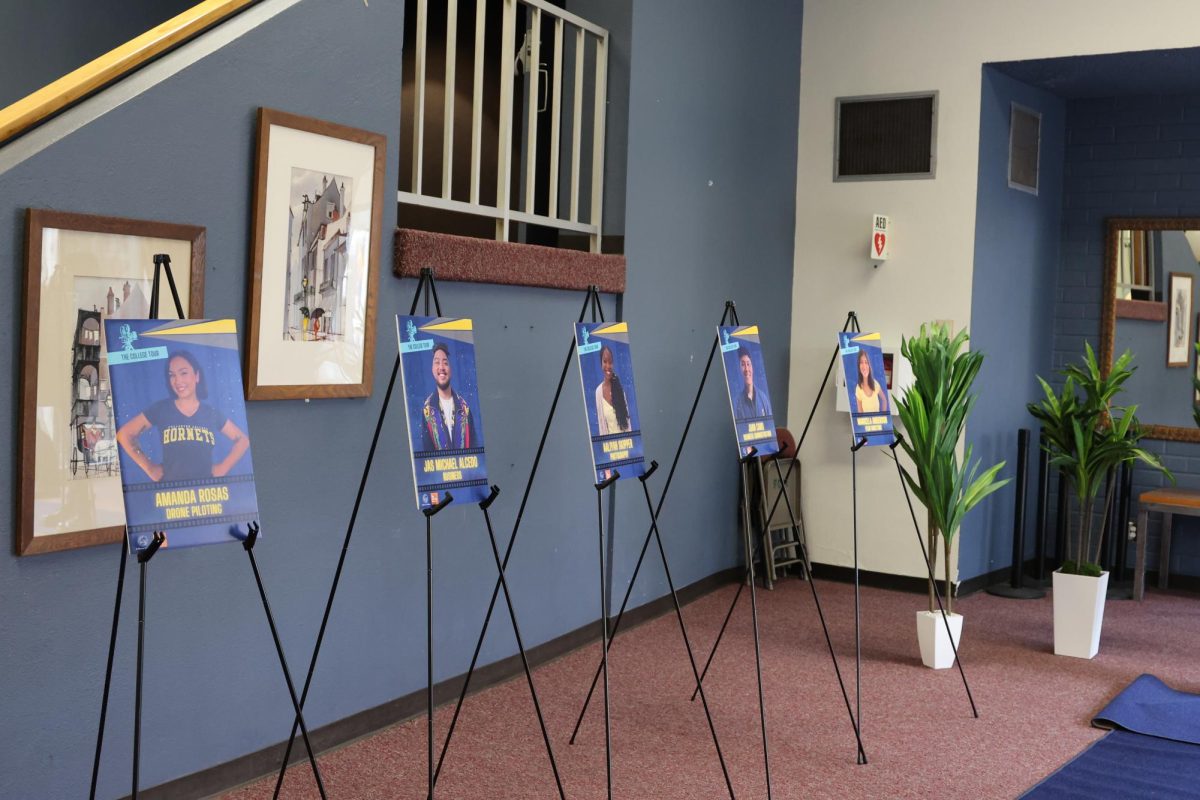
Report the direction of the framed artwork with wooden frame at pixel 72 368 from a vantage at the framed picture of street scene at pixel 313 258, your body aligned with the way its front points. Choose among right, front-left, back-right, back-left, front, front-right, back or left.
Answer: right

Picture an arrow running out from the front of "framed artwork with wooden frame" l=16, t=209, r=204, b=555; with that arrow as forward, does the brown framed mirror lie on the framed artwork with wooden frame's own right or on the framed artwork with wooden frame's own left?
on the framed artwork with wooden frame's own left

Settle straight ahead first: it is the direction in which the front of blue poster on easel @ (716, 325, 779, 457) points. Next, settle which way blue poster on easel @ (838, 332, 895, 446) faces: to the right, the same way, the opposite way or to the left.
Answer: the same way

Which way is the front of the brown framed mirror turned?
toward the camera

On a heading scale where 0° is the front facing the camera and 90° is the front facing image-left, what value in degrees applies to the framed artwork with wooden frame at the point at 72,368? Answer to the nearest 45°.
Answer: approximately 315°

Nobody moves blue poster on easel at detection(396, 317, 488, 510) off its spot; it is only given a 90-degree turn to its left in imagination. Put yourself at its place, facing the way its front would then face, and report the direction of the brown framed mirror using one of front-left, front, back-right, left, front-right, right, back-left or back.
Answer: front

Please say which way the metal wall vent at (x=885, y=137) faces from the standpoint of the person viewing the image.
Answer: facing the viewer

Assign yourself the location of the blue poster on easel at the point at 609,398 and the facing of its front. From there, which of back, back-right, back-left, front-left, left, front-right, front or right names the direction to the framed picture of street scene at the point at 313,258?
back-right

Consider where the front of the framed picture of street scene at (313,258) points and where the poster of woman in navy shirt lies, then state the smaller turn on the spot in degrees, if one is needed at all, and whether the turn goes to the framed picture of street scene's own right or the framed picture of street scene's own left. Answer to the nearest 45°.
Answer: approximately 45° to the framed picture of street scene's own right

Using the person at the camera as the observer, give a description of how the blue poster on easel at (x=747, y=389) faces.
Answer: facing the viewer and to the right of the viewer

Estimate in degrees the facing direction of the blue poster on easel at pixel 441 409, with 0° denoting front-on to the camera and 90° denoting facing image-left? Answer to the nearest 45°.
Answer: approximately 315°

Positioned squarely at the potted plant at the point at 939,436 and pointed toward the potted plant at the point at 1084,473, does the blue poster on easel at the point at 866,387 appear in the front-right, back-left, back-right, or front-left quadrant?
back-right

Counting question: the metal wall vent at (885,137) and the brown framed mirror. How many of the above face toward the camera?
2

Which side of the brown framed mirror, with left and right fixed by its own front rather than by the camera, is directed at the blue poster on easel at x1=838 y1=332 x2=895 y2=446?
front

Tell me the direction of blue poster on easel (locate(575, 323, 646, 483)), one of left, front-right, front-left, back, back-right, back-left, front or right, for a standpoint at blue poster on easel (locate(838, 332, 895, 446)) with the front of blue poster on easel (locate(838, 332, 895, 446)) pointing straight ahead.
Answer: right

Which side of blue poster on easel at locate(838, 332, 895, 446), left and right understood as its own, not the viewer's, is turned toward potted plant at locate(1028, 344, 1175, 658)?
left
